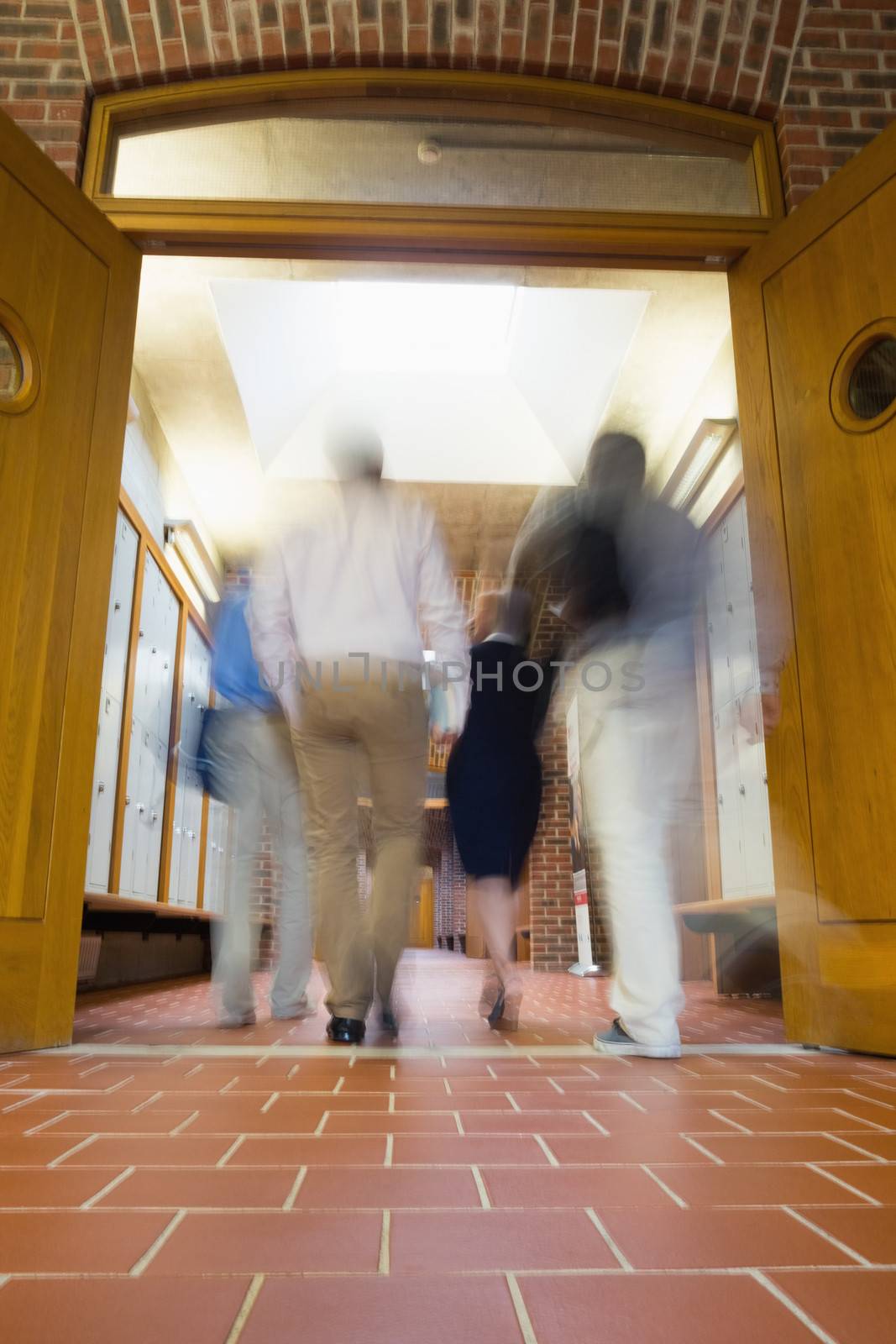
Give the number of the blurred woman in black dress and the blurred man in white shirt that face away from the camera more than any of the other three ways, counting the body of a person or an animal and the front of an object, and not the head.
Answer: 2

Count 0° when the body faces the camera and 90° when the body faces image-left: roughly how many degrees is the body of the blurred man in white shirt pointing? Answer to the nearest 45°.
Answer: approximately 180°

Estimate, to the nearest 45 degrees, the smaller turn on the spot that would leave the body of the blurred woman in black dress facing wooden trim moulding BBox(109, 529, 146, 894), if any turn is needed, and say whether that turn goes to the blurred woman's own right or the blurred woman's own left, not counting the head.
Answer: approximately 45° to the blurred woman's own left

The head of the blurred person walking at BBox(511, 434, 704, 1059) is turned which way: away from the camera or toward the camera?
away from the camera

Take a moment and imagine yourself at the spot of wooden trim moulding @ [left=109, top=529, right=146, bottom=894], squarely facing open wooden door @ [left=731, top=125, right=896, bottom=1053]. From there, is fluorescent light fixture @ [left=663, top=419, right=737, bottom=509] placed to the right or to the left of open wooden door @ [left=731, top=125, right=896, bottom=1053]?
left

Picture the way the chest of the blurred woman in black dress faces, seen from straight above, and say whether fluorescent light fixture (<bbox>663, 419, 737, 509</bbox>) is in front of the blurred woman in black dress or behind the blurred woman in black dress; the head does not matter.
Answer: in front

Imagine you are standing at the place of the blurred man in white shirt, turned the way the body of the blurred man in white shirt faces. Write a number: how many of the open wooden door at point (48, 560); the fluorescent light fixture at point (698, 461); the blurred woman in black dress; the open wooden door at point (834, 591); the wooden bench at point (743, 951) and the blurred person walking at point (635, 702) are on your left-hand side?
1

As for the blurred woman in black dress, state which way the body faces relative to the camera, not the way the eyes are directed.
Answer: away from the camera

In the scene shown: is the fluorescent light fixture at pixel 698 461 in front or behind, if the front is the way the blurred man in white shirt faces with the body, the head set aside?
in front

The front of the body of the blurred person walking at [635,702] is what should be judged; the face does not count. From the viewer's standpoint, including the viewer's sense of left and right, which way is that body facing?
facing away from the viewer and to the left of the viewer

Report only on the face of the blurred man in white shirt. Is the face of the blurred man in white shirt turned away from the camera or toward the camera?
away from the camera

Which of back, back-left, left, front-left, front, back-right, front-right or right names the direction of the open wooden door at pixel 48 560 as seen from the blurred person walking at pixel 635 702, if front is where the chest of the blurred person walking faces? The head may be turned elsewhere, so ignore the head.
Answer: front-left
